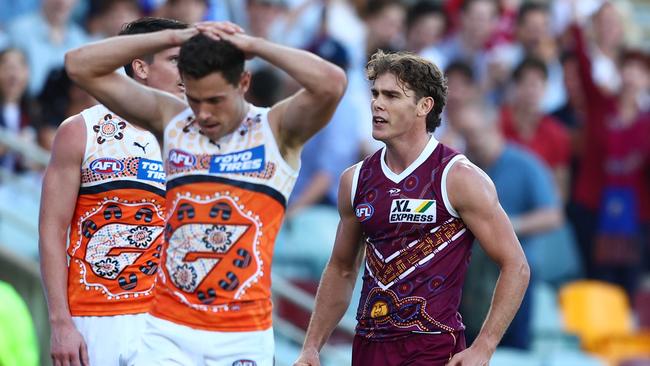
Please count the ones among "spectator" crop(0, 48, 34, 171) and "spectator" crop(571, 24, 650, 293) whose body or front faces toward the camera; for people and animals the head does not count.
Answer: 2

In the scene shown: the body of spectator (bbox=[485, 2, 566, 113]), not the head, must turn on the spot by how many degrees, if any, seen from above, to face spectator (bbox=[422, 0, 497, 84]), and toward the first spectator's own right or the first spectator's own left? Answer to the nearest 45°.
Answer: approximately 45° to the first spectator's own right

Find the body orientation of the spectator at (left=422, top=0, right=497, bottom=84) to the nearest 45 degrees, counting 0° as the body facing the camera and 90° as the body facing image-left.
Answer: approximately 0°

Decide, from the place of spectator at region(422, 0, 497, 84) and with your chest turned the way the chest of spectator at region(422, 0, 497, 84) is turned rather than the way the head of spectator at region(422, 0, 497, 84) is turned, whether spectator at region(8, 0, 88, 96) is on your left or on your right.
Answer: on your right
